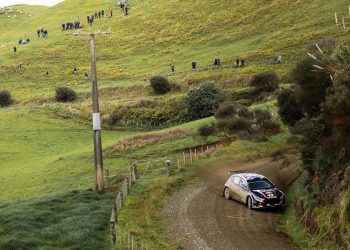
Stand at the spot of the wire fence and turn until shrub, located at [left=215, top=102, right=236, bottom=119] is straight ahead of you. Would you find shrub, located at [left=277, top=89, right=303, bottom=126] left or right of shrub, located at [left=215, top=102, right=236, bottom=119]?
right

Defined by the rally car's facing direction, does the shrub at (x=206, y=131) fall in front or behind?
behind

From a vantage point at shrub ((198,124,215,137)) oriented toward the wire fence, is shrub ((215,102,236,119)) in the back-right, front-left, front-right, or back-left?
back-left
